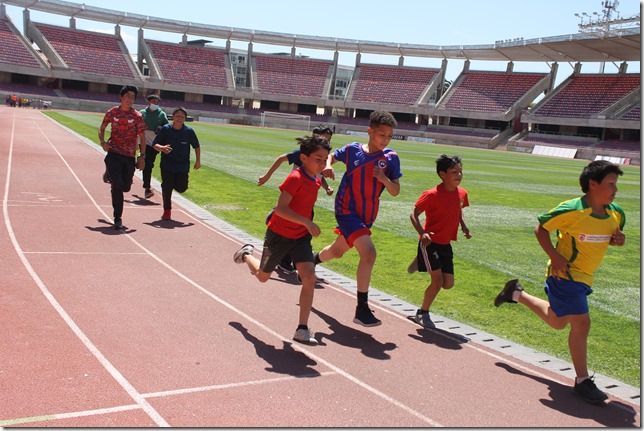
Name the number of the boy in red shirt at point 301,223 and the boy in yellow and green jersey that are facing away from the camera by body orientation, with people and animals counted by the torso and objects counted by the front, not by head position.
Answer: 0

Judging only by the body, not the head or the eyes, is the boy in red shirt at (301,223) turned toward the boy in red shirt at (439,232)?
no

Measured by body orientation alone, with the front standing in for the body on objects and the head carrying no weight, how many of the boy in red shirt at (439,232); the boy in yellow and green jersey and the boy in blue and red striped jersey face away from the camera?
0

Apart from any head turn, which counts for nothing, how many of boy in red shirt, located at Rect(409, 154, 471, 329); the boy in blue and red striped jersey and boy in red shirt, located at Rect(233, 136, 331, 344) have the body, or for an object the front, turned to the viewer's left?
0

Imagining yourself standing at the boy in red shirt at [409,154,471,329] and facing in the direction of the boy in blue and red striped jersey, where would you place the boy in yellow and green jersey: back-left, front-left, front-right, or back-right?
back-left

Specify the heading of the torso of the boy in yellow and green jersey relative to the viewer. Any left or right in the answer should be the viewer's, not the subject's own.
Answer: facing the viewer and to the right of the viewer

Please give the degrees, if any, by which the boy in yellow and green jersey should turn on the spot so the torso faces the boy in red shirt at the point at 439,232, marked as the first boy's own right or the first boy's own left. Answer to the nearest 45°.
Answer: approximately 180°

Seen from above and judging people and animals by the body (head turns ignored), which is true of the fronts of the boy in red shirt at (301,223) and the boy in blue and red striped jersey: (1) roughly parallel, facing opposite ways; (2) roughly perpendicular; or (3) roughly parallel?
roughly parallel

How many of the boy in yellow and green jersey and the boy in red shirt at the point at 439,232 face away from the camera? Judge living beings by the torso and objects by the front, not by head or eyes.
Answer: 0

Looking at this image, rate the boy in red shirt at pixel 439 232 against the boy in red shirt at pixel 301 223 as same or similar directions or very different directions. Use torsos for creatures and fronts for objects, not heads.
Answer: same or similar directions

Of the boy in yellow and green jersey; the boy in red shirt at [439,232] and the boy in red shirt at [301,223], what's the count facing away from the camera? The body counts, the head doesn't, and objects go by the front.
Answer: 0

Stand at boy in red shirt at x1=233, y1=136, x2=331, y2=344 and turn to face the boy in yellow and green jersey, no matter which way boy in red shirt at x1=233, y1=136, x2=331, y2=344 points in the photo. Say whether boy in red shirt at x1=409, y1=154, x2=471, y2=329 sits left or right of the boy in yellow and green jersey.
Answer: left

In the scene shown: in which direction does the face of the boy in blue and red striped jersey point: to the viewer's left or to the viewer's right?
to the viewer's right

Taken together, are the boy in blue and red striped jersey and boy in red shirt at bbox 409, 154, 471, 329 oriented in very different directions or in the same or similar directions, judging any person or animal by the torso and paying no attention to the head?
same or similar directions

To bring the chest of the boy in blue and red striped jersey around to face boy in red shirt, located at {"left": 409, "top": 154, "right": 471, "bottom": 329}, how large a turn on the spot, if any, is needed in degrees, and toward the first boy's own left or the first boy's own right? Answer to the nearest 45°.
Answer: approximately 45° to the first boy's own left
